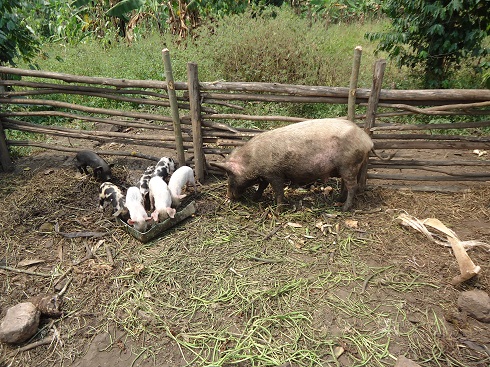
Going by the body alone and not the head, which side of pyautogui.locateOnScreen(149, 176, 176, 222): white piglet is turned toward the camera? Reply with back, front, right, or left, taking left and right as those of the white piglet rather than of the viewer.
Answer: front

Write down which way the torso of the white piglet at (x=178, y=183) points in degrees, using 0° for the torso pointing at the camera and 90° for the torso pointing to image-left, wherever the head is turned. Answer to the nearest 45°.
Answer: approximately 45°

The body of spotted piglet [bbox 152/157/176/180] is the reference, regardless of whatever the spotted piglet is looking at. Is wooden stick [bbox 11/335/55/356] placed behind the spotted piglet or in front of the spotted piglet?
in front

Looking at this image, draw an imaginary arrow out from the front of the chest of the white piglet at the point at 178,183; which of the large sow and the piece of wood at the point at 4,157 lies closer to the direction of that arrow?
the piece of wood

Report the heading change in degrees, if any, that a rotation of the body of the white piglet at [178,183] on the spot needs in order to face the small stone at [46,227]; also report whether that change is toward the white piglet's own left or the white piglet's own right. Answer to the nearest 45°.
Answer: approximately 45° to the white piglet's own right

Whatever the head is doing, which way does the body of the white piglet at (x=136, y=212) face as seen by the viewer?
toward the camera

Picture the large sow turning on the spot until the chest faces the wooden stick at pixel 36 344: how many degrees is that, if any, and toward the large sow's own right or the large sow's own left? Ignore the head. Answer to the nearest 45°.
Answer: approximately 45° to the large sow's own left

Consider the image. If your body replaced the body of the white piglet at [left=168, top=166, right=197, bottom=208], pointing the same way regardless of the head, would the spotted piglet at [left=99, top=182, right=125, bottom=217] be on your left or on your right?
on your right

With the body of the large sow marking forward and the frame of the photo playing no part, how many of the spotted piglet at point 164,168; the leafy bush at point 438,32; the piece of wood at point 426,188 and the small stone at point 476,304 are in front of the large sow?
1

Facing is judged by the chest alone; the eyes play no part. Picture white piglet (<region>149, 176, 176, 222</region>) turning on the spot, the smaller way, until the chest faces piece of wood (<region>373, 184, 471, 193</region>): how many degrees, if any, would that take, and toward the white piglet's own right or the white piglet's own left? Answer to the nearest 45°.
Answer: approximately 90° to the white piglet's own left

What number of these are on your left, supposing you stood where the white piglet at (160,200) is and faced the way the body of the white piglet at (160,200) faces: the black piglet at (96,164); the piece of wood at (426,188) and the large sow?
2

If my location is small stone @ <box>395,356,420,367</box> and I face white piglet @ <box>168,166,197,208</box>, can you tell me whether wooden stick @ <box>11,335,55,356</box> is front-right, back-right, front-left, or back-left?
front-left

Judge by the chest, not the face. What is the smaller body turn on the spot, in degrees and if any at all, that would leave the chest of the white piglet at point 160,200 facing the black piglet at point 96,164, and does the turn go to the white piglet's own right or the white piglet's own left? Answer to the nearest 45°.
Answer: approximately 135° to the white piglet's own right

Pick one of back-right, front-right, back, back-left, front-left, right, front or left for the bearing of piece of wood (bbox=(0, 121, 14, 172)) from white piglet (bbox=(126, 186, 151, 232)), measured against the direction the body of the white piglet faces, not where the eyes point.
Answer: back-right

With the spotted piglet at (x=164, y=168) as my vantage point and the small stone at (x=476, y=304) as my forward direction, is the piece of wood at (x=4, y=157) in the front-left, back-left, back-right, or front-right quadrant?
back-right
